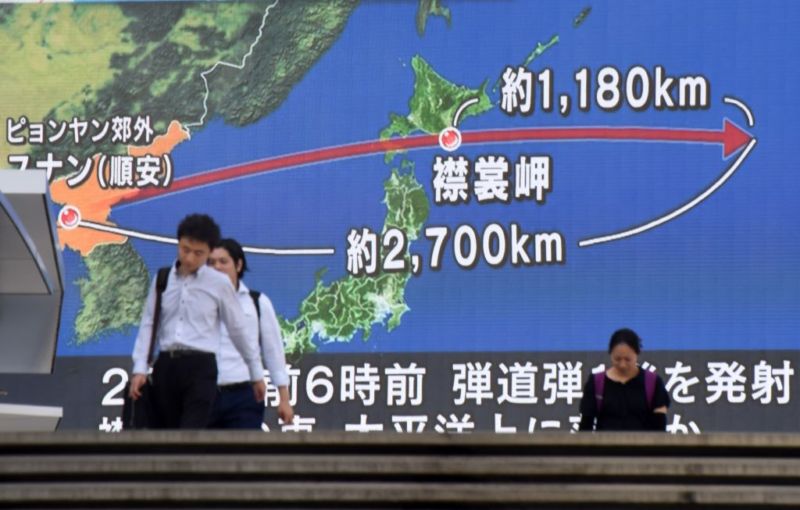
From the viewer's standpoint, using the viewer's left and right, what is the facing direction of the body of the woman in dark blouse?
facing the viewer

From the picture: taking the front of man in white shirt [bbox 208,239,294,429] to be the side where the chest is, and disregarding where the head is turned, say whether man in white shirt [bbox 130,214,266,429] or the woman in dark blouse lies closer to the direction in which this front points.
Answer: the man in white shirt

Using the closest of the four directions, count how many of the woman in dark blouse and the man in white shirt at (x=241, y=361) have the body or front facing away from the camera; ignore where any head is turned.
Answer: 0

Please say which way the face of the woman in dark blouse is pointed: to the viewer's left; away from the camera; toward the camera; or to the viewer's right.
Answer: toward the camera

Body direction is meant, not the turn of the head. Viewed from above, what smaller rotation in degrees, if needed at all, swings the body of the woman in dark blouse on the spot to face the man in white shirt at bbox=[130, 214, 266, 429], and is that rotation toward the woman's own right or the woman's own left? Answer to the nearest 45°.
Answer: approximately 90° to the woman's own right

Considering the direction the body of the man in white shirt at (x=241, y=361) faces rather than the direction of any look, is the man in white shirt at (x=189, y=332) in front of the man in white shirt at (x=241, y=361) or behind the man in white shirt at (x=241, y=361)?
in front

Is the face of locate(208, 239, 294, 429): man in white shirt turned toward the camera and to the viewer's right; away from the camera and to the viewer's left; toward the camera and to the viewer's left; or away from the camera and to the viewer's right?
toward the camera and to the viewer's left

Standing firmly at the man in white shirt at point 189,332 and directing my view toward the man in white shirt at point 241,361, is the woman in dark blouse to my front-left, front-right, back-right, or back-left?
front-right

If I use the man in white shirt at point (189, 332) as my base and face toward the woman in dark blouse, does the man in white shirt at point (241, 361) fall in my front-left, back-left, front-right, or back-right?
front-left

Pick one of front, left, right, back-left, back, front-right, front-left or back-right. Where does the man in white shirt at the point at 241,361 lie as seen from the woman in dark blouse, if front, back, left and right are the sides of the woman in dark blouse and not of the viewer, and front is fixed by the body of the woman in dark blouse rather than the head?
right

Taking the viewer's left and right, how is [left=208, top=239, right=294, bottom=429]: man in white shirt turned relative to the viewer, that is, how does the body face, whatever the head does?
facing the viewer and to the left of the viewer
